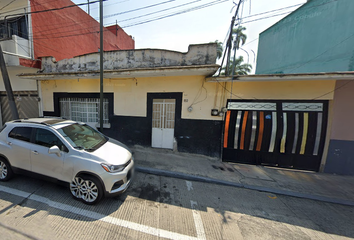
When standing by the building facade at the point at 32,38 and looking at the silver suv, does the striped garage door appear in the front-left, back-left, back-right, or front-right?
front-left

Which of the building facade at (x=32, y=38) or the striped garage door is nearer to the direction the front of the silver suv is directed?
the striped garage door

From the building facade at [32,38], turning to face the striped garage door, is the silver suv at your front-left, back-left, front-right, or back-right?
front-right

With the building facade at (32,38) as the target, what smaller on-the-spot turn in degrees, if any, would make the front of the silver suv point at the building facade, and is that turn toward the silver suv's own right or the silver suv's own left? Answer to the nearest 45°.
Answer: approximately 135° to the silver suv's own left

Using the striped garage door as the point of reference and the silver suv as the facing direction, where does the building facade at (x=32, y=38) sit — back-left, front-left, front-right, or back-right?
front-right

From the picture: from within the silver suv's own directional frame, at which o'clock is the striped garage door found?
The striped garage door is roughly at 11 o'clock from the silver suv.
